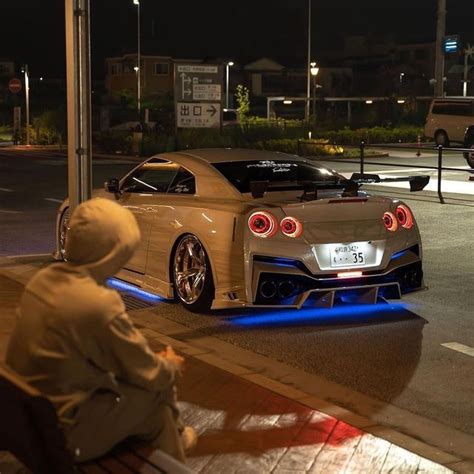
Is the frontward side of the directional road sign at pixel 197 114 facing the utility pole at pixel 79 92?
yes

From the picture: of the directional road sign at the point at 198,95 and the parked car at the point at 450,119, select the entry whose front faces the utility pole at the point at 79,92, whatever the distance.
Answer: the directional road sign

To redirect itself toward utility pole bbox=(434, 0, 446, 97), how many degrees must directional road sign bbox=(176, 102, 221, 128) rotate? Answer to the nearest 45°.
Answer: approximately 135° to its left

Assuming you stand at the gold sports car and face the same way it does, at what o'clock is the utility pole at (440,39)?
The utility pole is roughly at 2 o'clock from the gold sports car.

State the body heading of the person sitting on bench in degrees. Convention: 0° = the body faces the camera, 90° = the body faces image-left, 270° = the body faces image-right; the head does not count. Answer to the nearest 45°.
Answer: approximately 225°

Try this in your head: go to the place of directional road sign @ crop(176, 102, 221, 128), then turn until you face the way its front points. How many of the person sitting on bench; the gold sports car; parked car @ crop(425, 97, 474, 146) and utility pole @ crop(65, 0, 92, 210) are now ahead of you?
3

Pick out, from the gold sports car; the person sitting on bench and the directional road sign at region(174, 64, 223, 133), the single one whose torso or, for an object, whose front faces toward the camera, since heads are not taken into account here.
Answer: the directional road sign

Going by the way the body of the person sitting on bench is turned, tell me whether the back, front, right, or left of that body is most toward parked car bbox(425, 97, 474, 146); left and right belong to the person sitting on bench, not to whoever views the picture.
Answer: front

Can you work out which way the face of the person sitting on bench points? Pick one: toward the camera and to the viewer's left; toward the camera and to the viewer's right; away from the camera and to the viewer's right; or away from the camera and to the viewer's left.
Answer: away from the camera and to the viewer's right

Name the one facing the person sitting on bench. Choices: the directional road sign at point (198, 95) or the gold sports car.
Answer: the directional road sign
